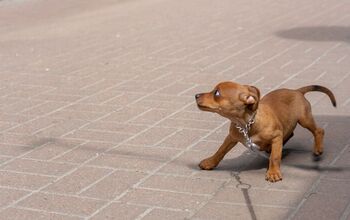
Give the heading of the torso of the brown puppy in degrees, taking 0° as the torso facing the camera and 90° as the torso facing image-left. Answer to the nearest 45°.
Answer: approximately 45°
